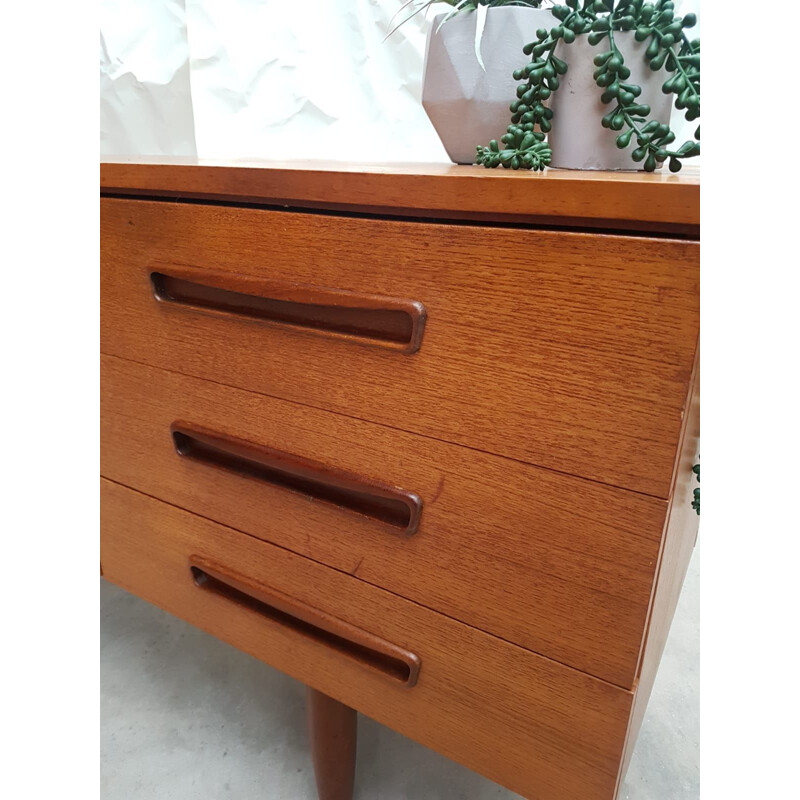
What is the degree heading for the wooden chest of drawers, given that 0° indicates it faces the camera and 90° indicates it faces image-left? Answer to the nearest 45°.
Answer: approximately 45°
